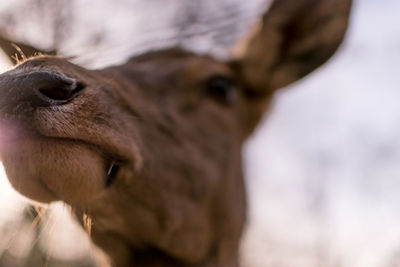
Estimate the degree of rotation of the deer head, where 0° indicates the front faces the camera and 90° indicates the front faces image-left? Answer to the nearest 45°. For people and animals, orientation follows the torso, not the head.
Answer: approximately 45°
